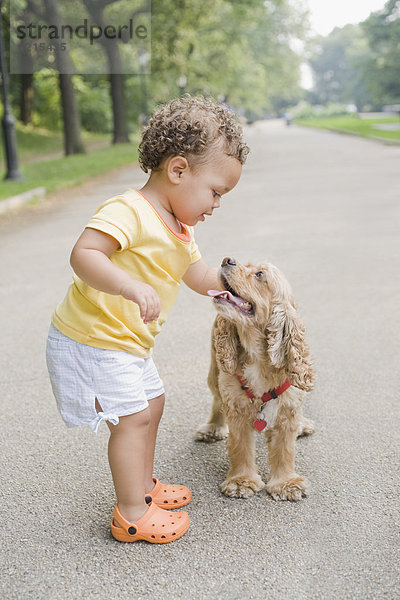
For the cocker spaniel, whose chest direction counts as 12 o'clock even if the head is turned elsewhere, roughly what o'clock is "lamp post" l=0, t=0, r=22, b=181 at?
The lamp post is roughly at 5 o'clock from the cocker spaniel.

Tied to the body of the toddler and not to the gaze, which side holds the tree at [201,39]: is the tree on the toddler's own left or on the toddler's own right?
on the toddler's own left

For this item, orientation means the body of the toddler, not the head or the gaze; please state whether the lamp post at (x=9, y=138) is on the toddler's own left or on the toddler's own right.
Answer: on the toddler's own left

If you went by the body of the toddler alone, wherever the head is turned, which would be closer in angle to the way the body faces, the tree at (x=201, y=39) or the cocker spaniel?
the cocker spaniel

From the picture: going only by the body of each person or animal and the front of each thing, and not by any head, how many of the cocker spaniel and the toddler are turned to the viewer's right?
1

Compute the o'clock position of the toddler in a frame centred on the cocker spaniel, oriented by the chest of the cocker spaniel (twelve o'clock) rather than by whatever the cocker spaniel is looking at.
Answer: The toddler is roughly at 2 o'clock from the cocker spaniel.

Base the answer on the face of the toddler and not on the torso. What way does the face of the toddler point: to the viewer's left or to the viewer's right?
to the viewer's right

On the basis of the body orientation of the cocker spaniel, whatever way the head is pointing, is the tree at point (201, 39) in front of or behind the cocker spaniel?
behind

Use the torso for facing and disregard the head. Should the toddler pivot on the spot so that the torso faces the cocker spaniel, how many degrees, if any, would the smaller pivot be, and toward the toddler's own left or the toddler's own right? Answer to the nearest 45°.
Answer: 0° — they already face it

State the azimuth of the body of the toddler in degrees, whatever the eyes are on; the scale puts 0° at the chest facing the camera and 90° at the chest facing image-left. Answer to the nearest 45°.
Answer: approximately 270°

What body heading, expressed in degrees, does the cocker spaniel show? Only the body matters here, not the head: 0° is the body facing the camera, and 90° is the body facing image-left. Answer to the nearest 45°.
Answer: approximately 0°
